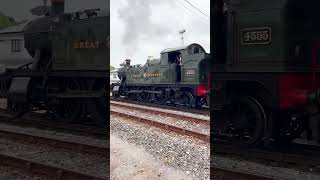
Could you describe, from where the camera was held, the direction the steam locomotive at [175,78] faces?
facing away from the viewer and to the left of the viewer
